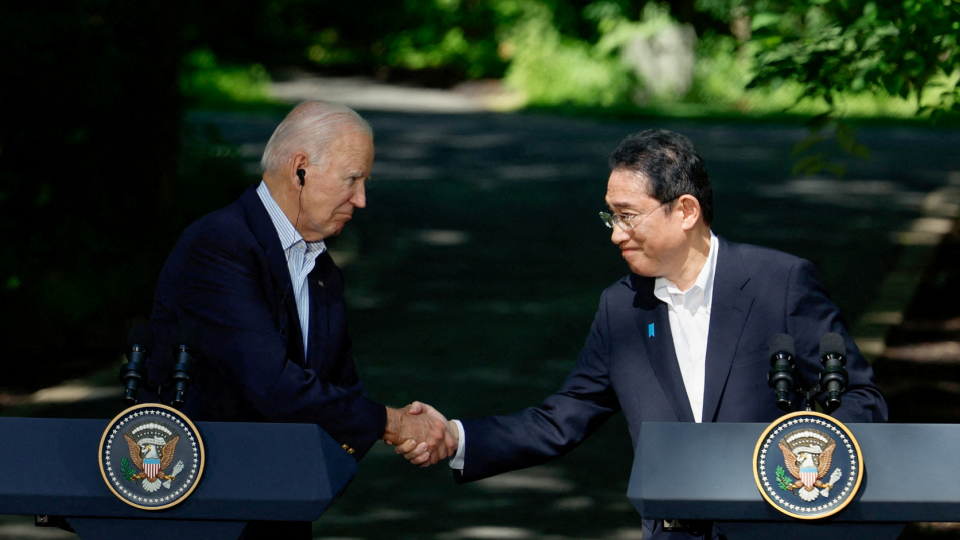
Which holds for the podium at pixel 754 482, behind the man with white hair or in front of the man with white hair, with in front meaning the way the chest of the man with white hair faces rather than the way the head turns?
in front

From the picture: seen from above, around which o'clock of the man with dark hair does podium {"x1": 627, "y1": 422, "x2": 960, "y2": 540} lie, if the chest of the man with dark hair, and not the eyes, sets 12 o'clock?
The podium is roughly at 10 o'clock from the man with dark hair.

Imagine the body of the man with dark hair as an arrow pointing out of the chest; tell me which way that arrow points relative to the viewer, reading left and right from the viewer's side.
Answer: facing the viewer and to the left of the viewer

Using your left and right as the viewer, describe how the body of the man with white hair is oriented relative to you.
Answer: facing the viewer and to the right of the viewer

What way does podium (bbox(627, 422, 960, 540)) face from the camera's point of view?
toward the camera

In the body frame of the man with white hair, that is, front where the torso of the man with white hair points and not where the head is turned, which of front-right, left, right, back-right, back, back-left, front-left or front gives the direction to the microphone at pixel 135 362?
right

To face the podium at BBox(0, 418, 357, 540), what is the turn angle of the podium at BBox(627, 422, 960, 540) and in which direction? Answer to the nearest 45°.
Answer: approximately 90° to its right

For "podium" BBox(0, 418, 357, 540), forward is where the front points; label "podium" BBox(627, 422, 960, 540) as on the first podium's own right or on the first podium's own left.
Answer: on the first podium's own left

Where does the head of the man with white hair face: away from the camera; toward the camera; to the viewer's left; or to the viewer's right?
to the viewer's right

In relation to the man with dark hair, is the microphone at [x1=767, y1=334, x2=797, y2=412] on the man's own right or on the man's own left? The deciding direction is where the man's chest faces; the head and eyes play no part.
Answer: on the man's own left

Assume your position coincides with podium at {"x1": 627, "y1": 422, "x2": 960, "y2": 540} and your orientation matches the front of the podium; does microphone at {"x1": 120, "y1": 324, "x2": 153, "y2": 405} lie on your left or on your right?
on your right

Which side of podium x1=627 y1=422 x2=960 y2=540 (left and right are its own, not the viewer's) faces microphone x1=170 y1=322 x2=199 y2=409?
right

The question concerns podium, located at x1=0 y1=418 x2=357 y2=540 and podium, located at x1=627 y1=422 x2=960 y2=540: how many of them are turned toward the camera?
2
